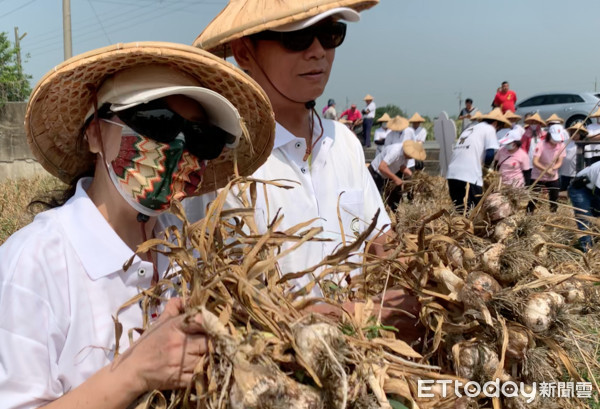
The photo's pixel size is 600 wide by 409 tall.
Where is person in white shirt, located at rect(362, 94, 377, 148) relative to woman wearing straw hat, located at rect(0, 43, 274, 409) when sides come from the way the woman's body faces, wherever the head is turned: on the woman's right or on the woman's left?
on the woman's left

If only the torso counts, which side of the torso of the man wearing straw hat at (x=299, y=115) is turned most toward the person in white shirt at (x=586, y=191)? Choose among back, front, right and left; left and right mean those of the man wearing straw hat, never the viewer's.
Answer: left

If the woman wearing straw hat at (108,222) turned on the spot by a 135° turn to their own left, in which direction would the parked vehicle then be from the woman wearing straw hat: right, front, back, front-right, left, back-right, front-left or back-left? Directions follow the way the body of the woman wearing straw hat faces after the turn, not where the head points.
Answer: front-right

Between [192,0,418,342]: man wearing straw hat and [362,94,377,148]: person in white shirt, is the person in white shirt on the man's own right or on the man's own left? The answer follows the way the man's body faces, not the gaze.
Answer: on the man's own left

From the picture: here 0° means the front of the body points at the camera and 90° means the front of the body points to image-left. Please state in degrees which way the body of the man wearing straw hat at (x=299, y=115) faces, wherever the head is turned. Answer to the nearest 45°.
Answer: approximately 315°

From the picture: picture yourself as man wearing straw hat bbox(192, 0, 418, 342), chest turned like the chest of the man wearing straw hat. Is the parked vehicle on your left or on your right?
on your left

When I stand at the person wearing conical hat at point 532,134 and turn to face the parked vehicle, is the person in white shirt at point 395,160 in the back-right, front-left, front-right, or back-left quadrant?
back-left

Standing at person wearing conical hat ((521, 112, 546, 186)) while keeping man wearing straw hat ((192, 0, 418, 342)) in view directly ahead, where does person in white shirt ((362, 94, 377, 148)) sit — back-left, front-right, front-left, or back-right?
back-right

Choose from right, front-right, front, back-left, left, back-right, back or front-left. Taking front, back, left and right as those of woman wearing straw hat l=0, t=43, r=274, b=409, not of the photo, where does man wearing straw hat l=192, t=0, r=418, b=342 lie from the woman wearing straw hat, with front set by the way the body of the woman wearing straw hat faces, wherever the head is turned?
left
